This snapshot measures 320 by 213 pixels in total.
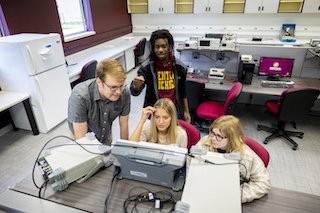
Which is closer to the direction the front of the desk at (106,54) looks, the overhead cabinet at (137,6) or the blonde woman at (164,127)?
the blonde woman

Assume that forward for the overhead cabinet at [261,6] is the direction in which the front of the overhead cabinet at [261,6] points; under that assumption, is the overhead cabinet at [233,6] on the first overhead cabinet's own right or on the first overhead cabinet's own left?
on the first overhead cabinet's own right

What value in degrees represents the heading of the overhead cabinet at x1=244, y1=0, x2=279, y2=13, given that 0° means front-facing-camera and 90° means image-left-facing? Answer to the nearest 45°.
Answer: approximately 0°

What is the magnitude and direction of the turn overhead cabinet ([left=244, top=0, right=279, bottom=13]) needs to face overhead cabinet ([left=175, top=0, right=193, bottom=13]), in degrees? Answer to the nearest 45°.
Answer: approximately 90° to its right

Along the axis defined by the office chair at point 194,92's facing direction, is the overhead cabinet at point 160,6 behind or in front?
in front

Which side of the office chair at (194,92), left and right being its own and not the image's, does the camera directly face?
back

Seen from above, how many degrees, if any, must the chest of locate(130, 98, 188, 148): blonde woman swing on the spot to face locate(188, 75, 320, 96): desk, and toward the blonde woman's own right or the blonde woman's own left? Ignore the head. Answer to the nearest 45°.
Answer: approximately 135° to the blonde woman's own left

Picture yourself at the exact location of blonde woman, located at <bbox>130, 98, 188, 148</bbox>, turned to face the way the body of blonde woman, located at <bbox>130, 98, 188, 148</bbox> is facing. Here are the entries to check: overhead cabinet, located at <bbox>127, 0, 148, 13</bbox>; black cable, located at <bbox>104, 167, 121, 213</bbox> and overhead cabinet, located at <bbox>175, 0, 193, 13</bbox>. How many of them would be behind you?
2

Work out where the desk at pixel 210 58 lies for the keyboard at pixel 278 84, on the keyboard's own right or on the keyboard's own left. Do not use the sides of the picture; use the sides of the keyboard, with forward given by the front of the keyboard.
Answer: on the keyboard's own right

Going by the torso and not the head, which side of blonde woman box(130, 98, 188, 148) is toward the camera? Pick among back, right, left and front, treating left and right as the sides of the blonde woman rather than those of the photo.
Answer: front

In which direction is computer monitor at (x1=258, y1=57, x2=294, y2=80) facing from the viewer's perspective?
toward the camera

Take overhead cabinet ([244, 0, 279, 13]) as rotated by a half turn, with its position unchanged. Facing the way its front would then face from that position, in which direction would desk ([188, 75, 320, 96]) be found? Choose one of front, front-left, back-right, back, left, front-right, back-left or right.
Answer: back

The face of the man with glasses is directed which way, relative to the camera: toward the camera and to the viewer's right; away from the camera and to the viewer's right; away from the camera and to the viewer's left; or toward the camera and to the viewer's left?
toward the camera and to the viewer's right

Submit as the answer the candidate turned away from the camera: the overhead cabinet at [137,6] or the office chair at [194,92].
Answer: the office chair

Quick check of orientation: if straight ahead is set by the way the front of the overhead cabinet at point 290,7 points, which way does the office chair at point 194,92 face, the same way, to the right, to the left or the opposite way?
the opposite way

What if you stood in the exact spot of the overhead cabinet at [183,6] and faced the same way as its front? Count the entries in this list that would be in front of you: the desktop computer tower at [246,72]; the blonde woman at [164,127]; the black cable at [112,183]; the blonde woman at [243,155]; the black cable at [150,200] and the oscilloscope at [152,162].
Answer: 6
